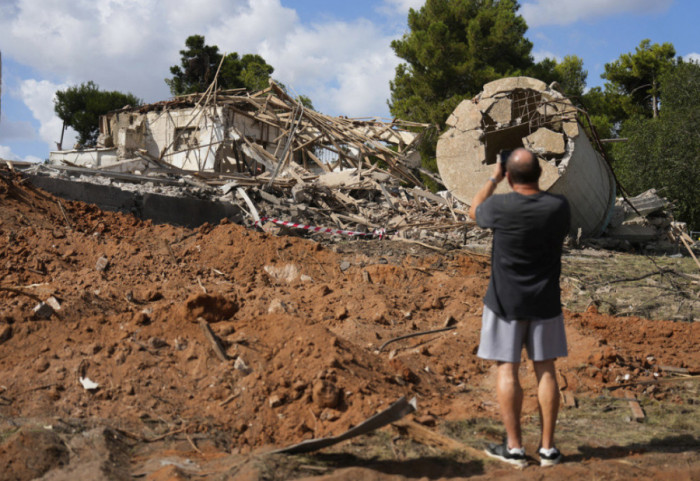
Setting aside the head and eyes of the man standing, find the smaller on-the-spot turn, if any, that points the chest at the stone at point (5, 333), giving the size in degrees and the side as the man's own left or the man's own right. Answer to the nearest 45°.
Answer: approximately 90° to the man's own left

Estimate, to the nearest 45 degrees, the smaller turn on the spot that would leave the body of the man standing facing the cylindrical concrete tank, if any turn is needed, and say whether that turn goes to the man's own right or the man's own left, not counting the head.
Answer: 0° — they already face it

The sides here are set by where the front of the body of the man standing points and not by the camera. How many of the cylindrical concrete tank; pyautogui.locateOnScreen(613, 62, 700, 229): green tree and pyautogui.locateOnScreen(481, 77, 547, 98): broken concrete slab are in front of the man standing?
3

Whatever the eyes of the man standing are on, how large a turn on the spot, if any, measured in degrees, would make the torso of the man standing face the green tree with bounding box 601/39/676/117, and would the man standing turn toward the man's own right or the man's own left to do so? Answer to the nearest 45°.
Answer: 0° — they already face it

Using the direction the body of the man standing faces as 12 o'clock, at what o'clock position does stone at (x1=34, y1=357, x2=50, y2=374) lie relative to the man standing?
The stone is roughly at 9 o'clock from the man standing.

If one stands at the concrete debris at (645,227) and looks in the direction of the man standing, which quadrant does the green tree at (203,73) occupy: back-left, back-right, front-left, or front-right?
back-right

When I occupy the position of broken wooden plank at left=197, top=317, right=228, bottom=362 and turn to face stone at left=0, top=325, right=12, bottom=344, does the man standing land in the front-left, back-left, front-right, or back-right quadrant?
back-left

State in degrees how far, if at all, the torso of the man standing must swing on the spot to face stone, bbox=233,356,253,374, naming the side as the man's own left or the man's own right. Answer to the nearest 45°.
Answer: approximately 90° to the man's own left

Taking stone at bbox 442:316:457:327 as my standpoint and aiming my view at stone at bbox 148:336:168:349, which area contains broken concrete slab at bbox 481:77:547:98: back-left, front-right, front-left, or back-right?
back-right

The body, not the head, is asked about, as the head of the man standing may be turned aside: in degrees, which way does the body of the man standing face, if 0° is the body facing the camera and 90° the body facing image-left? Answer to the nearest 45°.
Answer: approximately 180°

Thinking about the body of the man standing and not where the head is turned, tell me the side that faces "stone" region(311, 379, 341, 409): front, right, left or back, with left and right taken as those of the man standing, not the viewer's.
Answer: left
